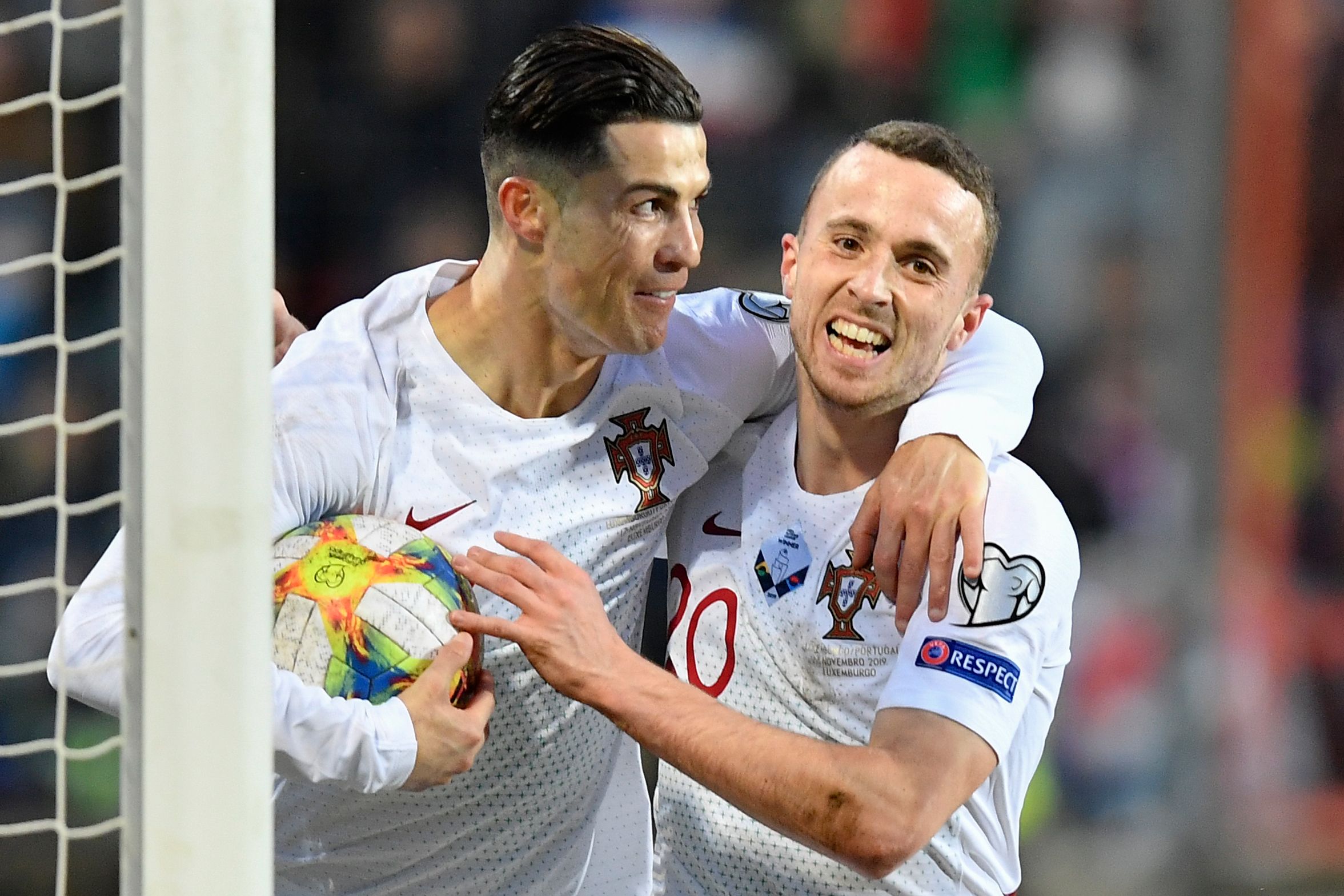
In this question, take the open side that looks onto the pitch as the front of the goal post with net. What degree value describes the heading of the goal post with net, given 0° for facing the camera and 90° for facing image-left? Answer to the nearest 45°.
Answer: approximately 270°

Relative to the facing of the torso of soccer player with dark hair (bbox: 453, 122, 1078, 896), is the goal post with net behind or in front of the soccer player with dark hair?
in front

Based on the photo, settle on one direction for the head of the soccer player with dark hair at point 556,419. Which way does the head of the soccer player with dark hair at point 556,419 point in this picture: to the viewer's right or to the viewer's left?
to the viewer's right
